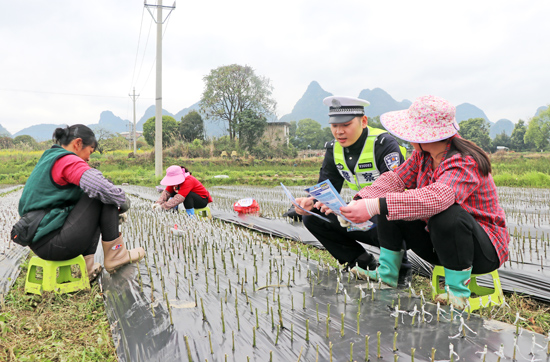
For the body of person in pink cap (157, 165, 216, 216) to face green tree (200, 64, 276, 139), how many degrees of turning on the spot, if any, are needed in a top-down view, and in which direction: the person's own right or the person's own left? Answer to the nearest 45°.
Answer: approximately 135° to the person's own right

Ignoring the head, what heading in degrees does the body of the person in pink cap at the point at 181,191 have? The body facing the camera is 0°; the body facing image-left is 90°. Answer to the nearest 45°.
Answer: approximately 45°

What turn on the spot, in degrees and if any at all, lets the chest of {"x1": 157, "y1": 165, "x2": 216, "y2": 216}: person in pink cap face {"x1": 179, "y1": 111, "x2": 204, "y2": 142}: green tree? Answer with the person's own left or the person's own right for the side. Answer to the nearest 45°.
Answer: approximately 135° to the person's own right

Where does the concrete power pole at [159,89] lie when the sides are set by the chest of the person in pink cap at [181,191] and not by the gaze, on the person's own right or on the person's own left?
on the person's own right

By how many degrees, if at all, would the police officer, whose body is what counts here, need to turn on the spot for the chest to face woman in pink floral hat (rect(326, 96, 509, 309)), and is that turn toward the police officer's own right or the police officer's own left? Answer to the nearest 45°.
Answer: approximately 90° to the police officer's own left

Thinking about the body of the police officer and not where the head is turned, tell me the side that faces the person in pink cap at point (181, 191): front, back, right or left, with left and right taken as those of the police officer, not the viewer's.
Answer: right

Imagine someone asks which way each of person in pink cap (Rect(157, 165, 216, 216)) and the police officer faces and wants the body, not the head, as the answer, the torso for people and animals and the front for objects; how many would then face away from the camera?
0
